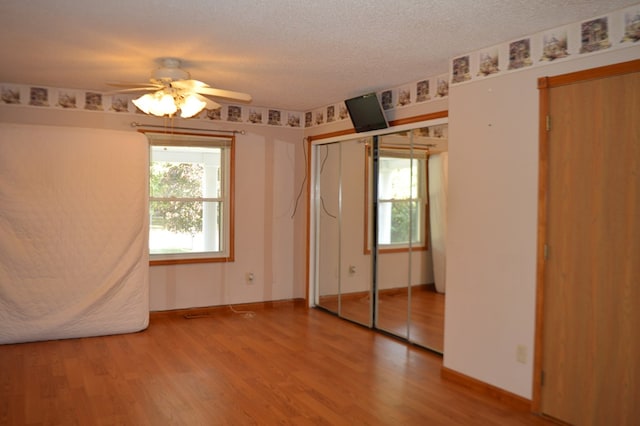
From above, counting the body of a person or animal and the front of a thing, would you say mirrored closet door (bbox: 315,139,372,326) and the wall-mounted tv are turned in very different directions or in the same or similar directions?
same or similar directions

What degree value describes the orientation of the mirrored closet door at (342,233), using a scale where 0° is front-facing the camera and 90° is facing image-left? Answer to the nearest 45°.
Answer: approximately 45°

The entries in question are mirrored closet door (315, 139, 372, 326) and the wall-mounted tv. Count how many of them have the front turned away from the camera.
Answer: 0

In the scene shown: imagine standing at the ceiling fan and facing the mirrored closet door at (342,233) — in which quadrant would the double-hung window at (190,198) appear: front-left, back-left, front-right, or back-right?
front-left

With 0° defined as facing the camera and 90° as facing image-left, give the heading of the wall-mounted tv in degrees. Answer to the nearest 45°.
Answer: approximately 45°

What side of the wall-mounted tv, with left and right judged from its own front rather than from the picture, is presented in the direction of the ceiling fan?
front

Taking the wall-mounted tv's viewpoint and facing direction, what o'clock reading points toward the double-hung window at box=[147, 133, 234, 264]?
The double-hung window is roughly at 2 o'clock from the wall-mounted tv.

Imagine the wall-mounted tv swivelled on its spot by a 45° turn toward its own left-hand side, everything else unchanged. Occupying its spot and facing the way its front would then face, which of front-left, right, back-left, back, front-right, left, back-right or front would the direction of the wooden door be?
front-left

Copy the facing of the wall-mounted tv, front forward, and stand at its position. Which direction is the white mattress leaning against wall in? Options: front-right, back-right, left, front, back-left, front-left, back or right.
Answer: front-right

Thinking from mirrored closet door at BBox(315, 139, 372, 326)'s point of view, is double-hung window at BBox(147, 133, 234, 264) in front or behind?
in front
